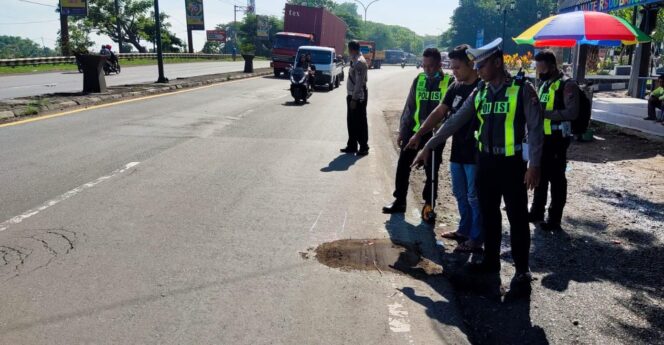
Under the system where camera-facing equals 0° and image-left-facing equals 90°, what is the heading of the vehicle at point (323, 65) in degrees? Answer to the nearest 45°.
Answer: approximately 45°

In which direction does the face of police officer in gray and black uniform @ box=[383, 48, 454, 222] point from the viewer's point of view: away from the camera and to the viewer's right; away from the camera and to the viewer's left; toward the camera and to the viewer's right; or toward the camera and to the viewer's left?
toward the camera and to the viewer's left

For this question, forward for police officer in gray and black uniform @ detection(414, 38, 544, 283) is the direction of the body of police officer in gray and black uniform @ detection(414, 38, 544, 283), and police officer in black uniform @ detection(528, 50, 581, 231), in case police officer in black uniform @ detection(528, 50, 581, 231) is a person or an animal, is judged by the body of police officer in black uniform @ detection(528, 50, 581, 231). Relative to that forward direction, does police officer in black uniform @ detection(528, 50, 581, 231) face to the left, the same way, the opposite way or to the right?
the same way

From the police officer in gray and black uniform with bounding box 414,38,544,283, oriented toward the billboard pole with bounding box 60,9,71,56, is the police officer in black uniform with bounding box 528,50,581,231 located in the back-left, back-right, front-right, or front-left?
front-right

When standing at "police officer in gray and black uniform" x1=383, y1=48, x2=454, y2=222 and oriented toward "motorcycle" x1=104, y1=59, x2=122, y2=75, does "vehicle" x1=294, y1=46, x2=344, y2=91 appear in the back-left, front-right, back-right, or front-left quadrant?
front-right

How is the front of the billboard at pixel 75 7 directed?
toward the camera

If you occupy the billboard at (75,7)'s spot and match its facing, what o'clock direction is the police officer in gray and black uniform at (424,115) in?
The police officer in gray and black uniform is roughly at 12 o'clock from the billboard.

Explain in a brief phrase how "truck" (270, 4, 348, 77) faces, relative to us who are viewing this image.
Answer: facing the viewer and to the left of the viewer

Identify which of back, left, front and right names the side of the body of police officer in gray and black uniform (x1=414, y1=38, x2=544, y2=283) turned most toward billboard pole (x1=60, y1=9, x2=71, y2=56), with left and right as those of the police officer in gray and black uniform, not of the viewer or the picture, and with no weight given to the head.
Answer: right

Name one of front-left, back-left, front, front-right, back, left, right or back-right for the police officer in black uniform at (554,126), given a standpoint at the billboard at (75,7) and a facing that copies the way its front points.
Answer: front
